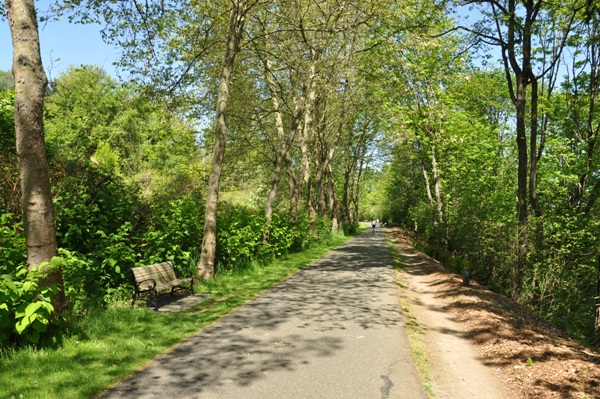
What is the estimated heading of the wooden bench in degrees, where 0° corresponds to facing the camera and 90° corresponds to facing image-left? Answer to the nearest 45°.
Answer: approximately 315°

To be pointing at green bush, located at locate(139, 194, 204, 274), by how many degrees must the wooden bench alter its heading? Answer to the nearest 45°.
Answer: approximately 135° to its left

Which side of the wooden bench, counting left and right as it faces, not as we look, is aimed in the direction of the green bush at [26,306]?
right
